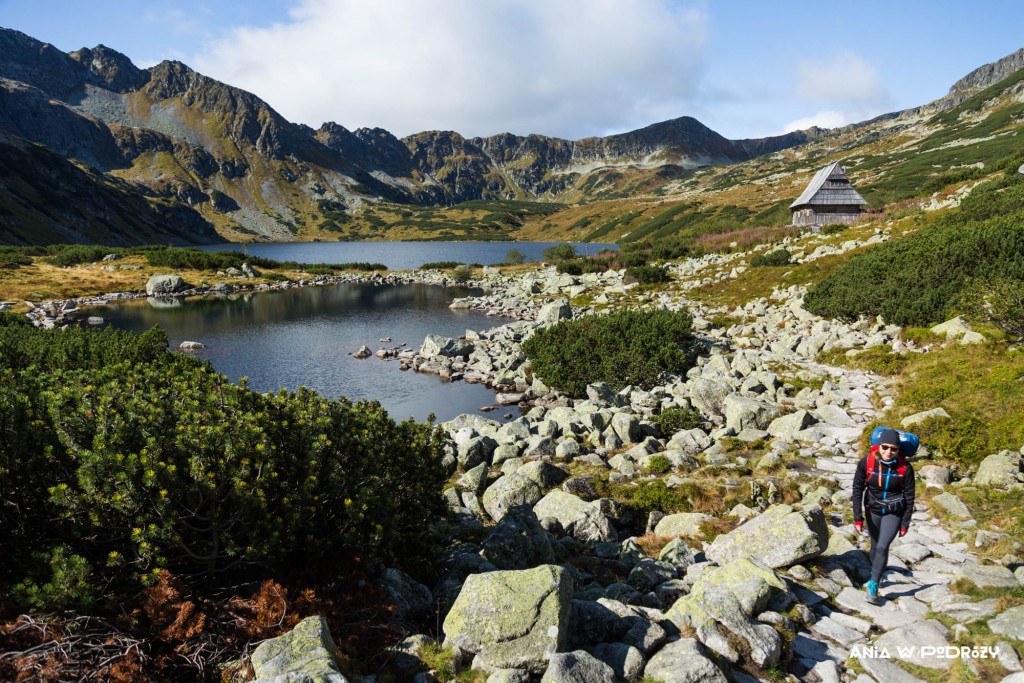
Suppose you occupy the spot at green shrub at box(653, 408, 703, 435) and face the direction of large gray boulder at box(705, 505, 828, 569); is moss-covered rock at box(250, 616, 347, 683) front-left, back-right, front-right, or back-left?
front-right

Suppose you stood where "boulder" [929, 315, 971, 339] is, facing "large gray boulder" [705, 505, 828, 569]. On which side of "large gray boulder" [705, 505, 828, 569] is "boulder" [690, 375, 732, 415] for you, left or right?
right

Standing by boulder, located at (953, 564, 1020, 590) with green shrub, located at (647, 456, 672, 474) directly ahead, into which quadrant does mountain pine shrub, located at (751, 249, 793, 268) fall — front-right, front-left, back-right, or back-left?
front-right

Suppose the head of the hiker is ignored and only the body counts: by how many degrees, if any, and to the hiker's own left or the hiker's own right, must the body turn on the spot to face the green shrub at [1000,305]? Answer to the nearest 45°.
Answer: approximately 180°

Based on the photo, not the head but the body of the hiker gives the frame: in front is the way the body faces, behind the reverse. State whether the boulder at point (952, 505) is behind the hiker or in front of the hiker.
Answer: behind

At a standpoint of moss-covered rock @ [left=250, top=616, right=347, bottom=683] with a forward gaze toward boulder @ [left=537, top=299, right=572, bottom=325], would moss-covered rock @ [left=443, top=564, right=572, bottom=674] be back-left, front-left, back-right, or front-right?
front-right

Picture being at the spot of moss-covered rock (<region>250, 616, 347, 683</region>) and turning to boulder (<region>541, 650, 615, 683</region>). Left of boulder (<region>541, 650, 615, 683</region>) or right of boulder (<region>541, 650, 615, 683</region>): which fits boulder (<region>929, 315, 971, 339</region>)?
left

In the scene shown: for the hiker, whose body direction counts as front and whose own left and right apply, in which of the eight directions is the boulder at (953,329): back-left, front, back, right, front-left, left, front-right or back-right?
back

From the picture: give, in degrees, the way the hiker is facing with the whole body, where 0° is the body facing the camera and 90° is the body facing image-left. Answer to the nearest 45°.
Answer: approximately 0°

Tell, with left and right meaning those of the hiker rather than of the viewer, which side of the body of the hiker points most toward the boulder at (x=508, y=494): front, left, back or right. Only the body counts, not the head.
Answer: right

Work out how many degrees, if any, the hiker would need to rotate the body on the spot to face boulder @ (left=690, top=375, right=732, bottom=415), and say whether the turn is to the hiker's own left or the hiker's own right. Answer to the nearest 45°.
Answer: approximately 135° to the hiker's own right

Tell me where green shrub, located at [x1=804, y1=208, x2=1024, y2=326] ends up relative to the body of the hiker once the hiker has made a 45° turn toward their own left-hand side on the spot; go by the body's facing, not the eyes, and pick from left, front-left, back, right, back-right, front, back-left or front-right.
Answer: back-left

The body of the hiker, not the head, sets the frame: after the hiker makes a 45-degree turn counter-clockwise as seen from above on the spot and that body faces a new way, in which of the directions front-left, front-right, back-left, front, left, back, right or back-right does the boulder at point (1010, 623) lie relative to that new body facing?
front

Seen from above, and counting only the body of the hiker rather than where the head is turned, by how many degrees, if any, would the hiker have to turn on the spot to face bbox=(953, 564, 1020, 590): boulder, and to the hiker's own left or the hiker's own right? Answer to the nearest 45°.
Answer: approximately 90° to the hiker's own left
